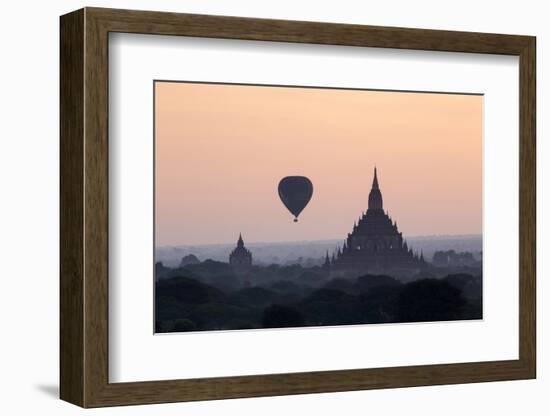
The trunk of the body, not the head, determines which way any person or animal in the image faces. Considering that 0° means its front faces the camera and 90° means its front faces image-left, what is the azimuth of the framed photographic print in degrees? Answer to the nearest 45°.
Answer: approximately 315°
